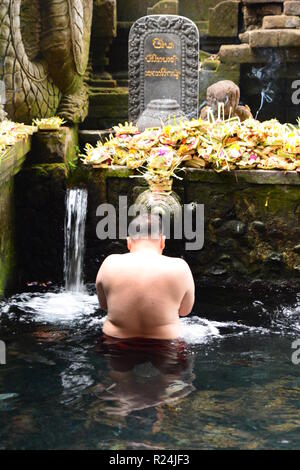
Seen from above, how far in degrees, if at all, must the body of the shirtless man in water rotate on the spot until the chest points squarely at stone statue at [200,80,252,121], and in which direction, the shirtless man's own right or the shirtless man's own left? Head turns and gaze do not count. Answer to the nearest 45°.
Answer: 0° — they already face it

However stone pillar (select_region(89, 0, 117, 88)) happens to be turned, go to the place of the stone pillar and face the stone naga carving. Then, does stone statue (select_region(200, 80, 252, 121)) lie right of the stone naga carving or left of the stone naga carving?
left

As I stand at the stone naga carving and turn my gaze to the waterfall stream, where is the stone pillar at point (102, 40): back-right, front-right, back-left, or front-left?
back-left

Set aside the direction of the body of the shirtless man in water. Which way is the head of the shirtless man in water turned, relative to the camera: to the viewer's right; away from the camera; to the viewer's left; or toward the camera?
away from the camera

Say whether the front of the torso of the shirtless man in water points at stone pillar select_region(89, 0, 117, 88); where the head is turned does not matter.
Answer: yes

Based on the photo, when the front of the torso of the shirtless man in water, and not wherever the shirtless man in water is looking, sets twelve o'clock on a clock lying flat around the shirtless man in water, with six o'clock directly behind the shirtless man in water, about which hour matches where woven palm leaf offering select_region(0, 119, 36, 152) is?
The woven palm leaf offering is roughly at 11 o'clock from the shirtless man in water.

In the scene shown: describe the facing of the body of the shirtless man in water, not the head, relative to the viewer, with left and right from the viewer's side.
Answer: facing away from the viewer

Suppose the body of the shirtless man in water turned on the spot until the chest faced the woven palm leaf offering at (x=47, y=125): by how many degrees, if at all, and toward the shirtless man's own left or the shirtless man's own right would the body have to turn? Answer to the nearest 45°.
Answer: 0° — they already face it

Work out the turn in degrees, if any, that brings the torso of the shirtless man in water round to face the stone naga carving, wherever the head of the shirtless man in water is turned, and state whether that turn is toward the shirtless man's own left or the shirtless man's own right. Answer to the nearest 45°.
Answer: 0° — they already face it
